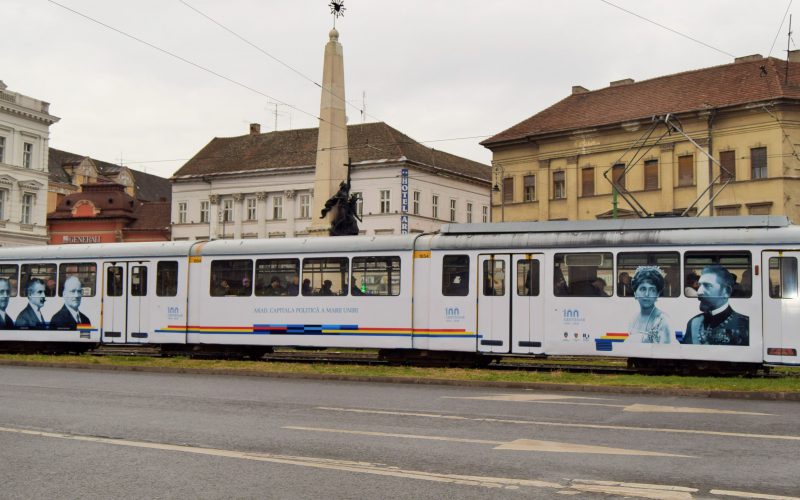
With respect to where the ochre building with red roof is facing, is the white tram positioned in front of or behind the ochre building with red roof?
in front

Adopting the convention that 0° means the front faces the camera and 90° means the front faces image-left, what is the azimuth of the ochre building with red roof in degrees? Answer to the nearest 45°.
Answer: approximately 45°

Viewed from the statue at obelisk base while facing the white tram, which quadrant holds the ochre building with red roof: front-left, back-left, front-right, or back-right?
back-left

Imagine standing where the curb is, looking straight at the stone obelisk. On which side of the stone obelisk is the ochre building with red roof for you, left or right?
right

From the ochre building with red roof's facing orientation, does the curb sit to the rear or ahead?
ahead
